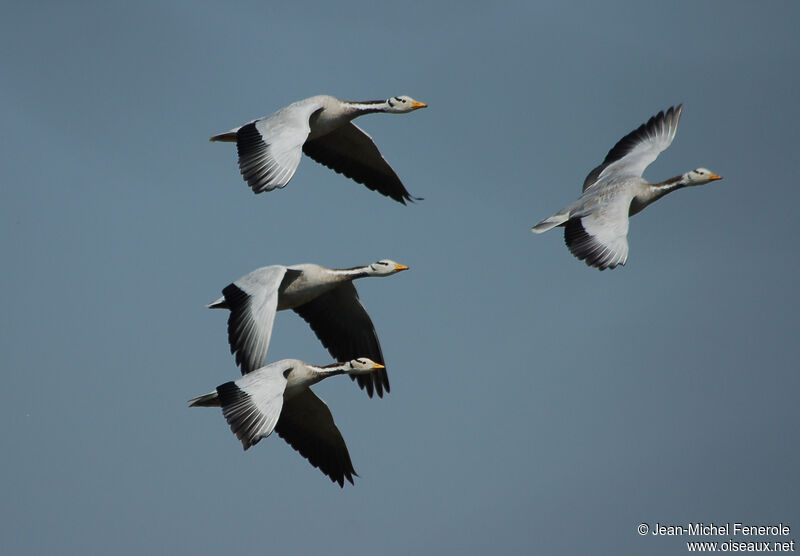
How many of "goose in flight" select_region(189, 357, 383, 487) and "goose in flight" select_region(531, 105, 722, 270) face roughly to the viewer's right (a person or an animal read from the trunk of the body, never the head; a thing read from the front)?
2

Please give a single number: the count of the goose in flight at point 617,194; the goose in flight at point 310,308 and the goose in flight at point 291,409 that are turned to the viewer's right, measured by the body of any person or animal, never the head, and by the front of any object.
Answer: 3

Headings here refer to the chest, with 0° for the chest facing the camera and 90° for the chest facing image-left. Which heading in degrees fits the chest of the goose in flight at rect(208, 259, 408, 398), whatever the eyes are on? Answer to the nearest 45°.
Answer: approximately 270°

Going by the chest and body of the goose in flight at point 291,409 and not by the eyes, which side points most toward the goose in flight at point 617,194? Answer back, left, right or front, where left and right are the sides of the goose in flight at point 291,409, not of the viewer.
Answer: front

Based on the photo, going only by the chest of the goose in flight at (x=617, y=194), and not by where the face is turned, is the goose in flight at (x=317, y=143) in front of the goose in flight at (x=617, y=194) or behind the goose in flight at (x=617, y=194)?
behind

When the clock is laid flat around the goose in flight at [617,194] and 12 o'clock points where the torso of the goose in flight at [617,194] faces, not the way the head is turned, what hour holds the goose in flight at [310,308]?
the goose in flight at [310,308] is roughly at 5 o'clock from the goose in flight at [617,194].

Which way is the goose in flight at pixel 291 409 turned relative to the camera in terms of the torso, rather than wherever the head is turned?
to the viewer's right

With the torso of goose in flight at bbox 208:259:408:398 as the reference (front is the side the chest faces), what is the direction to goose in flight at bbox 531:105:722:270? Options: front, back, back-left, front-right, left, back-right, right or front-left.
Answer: front

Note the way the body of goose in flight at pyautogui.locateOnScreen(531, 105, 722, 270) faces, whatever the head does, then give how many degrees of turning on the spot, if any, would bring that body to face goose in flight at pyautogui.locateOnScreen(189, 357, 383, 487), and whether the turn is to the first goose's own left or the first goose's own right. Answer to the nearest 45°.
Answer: approximately 135° to the first goose's own right

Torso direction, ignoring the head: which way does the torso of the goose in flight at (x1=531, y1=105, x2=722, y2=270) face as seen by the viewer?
to the viewer's right
